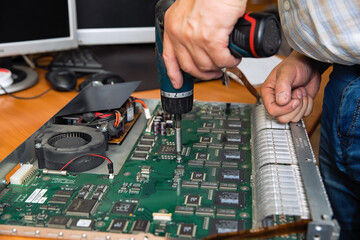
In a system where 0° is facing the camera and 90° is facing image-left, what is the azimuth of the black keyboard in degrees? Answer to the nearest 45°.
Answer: approximately 0°
